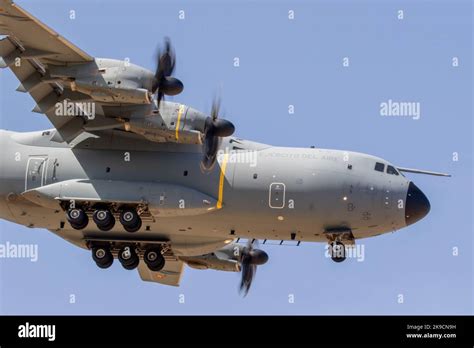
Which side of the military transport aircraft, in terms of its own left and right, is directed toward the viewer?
right
